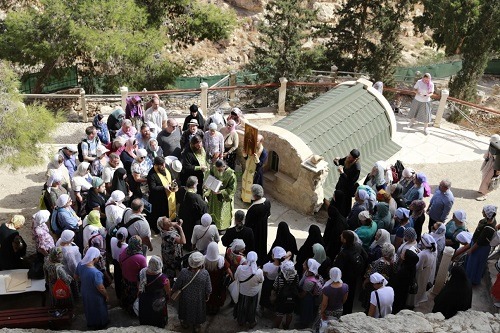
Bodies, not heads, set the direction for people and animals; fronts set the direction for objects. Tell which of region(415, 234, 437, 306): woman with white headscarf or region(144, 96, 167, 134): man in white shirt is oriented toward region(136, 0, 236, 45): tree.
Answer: the woman with white headscarf

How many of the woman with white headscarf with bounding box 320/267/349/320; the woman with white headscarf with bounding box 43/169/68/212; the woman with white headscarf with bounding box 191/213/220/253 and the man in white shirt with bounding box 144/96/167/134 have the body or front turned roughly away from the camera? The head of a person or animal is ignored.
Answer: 2

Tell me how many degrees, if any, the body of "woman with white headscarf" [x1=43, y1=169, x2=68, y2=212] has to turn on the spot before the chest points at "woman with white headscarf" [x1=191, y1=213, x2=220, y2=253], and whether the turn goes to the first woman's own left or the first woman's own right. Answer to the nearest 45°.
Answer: approximately 45° to the first woman's own right

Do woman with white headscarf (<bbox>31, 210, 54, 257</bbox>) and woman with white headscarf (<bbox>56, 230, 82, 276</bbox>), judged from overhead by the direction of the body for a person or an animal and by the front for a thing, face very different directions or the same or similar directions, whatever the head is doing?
same or similar directions

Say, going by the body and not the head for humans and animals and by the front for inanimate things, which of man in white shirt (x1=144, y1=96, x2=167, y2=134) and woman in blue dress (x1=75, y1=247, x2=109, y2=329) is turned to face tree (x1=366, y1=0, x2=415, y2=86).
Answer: the woman in blue dress

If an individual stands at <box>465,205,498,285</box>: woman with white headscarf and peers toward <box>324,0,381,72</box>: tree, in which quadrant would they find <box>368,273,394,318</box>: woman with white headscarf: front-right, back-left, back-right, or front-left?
back-left

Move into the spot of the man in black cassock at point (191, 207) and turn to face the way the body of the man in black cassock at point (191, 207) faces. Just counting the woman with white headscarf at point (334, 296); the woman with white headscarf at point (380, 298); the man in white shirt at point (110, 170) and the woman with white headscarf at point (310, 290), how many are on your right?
3

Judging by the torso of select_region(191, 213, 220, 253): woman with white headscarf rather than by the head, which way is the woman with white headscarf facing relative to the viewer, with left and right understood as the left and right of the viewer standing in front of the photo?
facing away from the viewer

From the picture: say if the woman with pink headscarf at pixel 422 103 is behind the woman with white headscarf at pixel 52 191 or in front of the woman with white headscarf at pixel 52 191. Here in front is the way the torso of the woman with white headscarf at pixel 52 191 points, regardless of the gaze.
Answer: in front

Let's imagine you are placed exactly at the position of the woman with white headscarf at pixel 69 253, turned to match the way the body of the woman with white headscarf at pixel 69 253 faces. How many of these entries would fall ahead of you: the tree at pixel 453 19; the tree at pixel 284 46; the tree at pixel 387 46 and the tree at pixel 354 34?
4

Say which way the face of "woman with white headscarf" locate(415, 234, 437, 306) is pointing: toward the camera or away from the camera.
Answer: away from the camera

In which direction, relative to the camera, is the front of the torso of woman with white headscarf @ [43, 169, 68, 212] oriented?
to the viewer's right

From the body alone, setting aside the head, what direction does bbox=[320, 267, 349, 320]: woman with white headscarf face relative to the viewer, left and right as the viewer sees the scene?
facing away from the viewer

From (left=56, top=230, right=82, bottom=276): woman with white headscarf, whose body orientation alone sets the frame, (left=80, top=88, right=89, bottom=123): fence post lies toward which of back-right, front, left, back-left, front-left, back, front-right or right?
front-left

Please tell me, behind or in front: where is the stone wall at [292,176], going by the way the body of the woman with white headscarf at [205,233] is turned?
in front

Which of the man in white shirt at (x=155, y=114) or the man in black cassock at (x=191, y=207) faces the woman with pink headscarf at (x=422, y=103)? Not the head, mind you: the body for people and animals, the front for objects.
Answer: the man in black cassock
